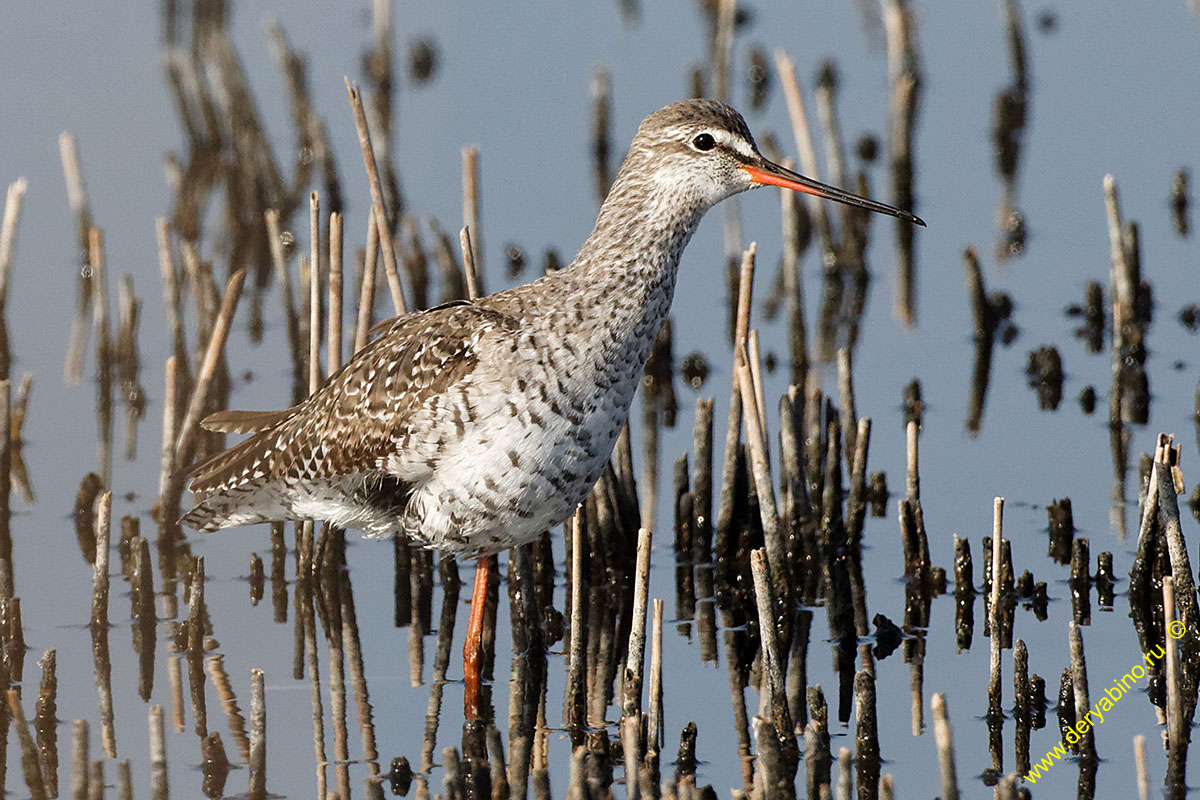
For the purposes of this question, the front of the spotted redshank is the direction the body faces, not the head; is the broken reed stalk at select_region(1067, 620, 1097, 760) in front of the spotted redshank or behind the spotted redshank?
in front

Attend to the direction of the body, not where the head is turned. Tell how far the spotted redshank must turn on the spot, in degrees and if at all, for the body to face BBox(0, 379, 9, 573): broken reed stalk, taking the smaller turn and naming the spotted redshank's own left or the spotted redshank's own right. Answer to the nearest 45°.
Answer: approximately 135° to the spotted redshank's own left

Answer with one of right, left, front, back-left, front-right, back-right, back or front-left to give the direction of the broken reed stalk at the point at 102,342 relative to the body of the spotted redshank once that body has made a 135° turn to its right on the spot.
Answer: right

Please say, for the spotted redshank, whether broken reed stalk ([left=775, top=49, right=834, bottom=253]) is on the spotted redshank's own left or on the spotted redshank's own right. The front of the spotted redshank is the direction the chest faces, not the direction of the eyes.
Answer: on the spotted redshank's own left

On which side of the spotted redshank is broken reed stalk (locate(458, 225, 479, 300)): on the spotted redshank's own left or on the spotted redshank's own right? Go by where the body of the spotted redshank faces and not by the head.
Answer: on the spotted redshank's own left

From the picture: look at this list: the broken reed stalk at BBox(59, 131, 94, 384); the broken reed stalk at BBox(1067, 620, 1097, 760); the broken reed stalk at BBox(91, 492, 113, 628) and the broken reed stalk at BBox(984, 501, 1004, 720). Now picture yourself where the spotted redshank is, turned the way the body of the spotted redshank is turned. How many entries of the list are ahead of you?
2

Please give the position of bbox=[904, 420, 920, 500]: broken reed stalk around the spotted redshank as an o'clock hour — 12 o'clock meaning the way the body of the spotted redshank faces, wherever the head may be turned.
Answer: The broken reed stalk is roughly at 11 o'clock from the spotted redshank.

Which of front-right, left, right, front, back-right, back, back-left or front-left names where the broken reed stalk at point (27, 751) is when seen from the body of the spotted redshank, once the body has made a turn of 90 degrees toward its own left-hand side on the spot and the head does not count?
left

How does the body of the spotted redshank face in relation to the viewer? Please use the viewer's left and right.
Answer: facing to the right of the viewer

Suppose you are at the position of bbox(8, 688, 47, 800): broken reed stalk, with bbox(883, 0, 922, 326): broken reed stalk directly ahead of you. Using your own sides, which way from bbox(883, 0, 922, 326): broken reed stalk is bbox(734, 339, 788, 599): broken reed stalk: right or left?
right

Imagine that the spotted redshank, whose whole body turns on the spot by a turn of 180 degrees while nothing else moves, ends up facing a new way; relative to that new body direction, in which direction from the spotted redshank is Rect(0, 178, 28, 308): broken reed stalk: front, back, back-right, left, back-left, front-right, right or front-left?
front-right

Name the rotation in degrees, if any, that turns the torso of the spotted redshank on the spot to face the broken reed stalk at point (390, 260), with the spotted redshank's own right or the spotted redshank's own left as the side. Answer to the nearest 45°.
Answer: approximately 135° to the spotted redshank's own left

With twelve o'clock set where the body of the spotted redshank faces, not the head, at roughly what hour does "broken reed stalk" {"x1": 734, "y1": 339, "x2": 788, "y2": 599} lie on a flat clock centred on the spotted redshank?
The broken reed stalk is roughly at 11 o'clock from the spotted redshank.

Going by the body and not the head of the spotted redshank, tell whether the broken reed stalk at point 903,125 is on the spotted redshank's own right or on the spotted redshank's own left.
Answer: on the spotted redshank's own left

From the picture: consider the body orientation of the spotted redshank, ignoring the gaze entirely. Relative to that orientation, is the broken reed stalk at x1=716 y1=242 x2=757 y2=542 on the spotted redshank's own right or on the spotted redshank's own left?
on the spotted redshank's own left

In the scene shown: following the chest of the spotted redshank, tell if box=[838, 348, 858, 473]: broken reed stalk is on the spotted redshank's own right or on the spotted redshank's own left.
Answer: on the spotted redshank's own left
